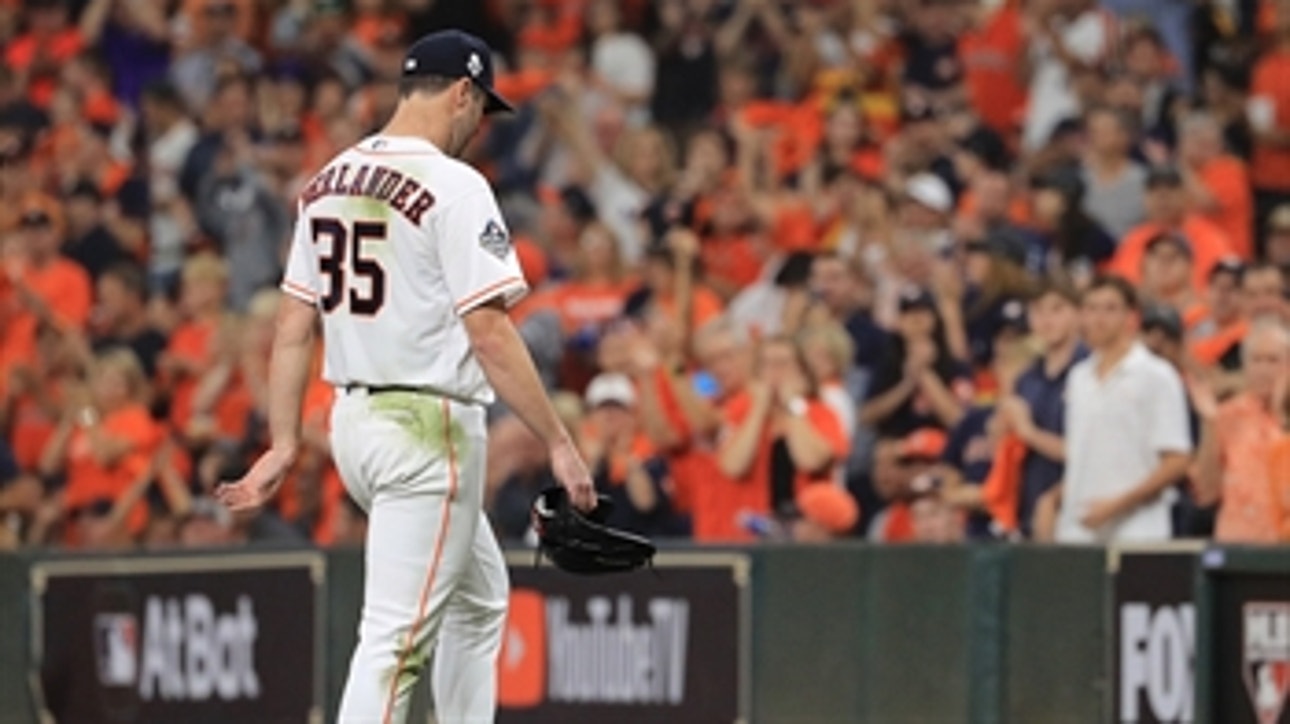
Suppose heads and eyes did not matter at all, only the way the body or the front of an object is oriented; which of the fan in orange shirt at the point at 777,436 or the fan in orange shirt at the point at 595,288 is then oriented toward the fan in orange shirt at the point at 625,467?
the fan in orange shirt at the point at 595,288

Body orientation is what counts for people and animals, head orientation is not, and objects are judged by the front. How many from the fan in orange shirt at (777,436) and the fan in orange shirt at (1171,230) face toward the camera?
2

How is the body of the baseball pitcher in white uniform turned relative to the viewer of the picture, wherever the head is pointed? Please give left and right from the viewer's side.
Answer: facing away from the viewer and to the right of the viewer

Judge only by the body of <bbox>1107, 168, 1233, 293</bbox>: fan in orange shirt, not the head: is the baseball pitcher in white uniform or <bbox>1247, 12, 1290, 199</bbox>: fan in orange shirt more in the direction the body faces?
the baseball pitcher in white uniform

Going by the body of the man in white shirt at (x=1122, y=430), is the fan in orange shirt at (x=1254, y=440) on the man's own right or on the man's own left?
on the man's own left

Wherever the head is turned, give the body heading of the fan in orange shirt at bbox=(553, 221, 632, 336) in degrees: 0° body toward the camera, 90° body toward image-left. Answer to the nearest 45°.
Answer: approximately 0°

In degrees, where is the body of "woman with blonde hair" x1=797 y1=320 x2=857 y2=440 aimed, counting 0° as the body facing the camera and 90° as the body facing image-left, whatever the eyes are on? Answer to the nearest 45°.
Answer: approximately 45°

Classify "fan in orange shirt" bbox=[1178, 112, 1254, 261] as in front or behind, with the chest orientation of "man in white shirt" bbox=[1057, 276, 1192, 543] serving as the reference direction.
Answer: behind

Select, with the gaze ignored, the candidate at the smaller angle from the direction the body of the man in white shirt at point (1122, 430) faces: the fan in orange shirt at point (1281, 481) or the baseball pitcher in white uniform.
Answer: the baseball pitcher in white uniform
